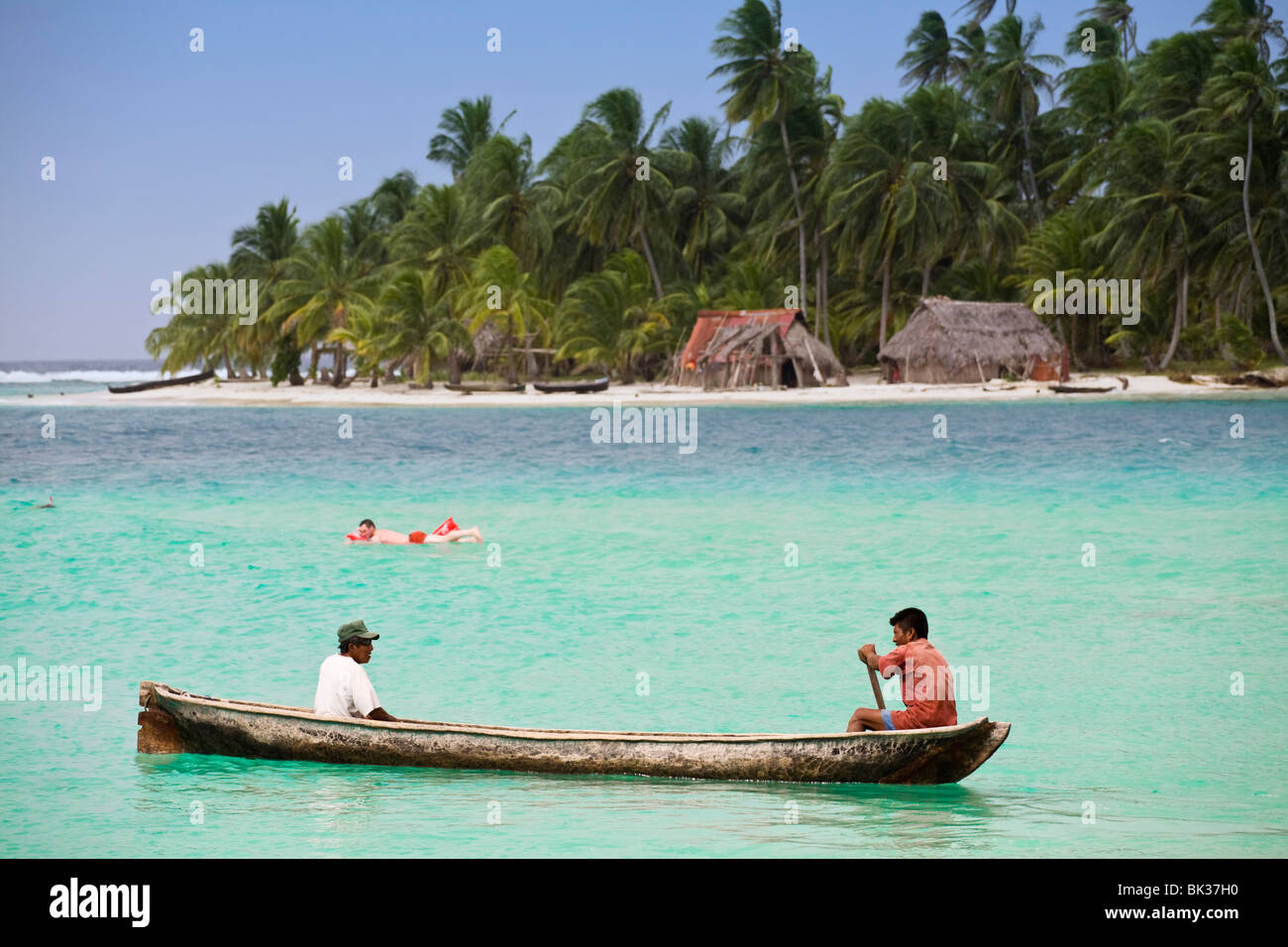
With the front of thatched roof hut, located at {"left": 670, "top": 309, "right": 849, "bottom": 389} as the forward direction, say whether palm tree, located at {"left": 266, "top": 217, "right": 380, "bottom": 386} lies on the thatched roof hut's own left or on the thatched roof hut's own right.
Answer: on the thatched roof hut's own right

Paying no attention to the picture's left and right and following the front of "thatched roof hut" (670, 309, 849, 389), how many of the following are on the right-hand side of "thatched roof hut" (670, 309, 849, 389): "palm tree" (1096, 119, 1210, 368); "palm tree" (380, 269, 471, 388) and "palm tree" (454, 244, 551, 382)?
2

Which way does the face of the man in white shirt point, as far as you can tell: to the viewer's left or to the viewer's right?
to the viewer's right

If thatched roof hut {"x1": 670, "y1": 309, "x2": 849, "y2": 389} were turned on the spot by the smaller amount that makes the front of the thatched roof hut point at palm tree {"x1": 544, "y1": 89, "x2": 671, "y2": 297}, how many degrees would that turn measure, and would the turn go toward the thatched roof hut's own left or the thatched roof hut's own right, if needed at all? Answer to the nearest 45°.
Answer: approximately 135° to the thatched roof hut's own right

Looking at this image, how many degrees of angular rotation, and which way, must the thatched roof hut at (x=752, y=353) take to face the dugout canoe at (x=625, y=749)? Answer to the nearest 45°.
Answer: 0° — it already faces it

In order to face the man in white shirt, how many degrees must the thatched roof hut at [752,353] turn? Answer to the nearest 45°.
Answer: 0° — it already faces them

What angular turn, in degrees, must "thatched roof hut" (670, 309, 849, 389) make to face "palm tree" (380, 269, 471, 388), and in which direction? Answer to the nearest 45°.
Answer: approximately 90° to its right

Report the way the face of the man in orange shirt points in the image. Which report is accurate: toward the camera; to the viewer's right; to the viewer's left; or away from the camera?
to the viewer's left

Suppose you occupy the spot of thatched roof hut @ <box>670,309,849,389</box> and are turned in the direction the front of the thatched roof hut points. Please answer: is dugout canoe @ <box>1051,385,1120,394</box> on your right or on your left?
on your left

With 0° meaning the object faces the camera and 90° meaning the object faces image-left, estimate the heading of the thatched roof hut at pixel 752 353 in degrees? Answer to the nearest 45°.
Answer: approximately 0°

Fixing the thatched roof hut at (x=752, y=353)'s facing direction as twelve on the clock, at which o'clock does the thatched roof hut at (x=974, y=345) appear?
the thatched roof hut at (x=974, y=345) is roughly at 9 o'clock from the thatched roof hut at (x=752, y=353).

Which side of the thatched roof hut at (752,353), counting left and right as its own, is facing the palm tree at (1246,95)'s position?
left
